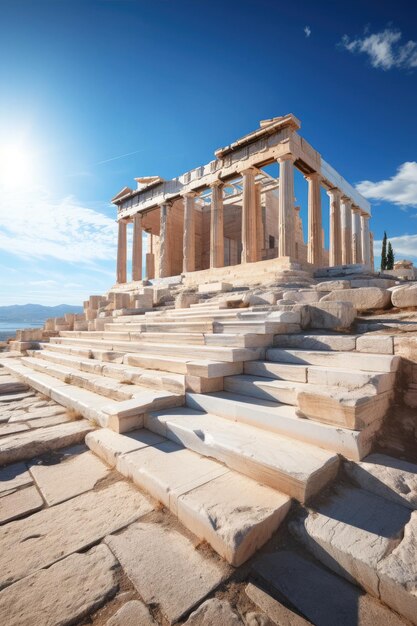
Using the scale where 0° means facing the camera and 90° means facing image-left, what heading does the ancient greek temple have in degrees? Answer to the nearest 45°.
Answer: approximately 45°

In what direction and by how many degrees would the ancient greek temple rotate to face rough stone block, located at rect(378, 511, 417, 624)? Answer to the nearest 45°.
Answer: approximately 45° to its left

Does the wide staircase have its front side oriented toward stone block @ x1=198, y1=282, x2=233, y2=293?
no

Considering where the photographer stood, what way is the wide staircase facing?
facing the viewer and to the left of the viewer

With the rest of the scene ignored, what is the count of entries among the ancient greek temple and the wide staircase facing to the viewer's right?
0

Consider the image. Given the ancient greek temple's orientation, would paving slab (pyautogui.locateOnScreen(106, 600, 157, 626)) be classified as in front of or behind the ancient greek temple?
in front

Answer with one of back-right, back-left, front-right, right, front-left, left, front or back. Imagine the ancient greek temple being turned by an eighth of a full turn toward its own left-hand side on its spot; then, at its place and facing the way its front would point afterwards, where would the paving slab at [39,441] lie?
front

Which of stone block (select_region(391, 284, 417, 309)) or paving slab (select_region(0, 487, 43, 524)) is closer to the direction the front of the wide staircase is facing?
the paving slab

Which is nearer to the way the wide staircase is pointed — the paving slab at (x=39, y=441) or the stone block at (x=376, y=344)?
the paving slab

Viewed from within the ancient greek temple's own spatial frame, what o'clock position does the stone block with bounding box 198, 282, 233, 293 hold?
The stone block is roughly at 11 o'clock from the ancient greek temple.

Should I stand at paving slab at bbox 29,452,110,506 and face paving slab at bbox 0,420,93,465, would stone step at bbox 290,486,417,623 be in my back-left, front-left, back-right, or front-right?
back-right

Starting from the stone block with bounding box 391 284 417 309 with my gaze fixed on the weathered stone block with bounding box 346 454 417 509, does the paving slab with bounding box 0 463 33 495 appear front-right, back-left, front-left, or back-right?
front-right

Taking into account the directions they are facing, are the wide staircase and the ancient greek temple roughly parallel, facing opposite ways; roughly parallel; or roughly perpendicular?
roughly parallel

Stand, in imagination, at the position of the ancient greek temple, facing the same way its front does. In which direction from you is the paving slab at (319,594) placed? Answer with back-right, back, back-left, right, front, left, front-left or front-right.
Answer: front-left

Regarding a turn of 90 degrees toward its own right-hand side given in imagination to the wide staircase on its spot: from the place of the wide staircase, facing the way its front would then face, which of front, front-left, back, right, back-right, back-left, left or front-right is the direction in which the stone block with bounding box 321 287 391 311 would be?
right

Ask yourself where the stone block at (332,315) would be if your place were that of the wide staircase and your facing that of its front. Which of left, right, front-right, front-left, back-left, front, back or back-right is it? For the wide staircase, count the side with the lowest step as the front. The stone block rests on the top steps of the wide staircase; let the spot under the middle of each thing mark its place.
back

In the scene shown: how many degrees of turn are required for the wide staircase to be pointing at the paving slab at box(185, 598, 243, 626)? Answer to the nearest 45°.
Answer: approximately 45° to its left

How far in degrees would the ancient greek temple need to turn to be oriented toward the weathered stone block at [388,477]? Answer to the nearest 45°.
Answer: approximately 45° to its left

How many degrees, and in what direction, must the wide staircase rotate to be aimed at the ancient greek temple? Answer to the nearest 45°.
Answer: approximately 135° to its right
